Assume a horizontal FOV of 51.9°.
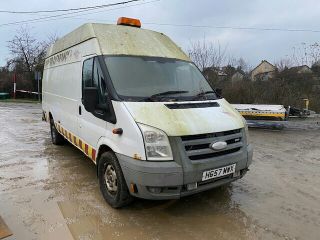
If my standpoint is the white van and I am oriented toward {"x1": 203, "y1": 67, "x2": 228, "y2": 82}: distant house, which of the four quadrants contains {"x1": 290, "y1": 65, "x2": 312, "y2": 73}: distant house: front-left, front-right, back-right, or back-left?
front-right

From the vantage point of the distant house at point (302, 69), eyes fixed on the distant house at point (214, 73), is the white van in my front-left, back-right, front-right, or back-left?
front-left

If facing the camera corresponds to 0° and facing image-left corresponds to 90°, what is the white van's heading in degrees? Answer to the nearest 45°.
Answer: approximately 315°

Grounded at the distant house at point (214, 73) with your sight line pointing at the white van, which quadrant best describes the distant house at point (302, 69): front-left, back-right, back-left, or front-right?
back-left

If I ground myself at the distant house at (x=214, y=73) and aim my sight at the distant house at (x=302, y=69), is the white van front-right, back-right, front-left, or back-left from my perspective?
back-right

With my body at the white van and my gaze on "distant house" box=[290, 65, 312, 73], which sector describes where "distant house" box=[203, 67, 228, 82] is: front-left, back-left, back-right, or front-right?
front-left

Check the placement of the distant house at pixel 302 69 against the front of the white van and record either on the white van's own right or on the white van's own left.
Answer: on the white van's own left

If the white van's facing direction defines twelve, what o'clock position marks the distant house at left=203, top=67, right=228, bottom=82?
The distant house is roughly at 8 o'clock from the white van.
